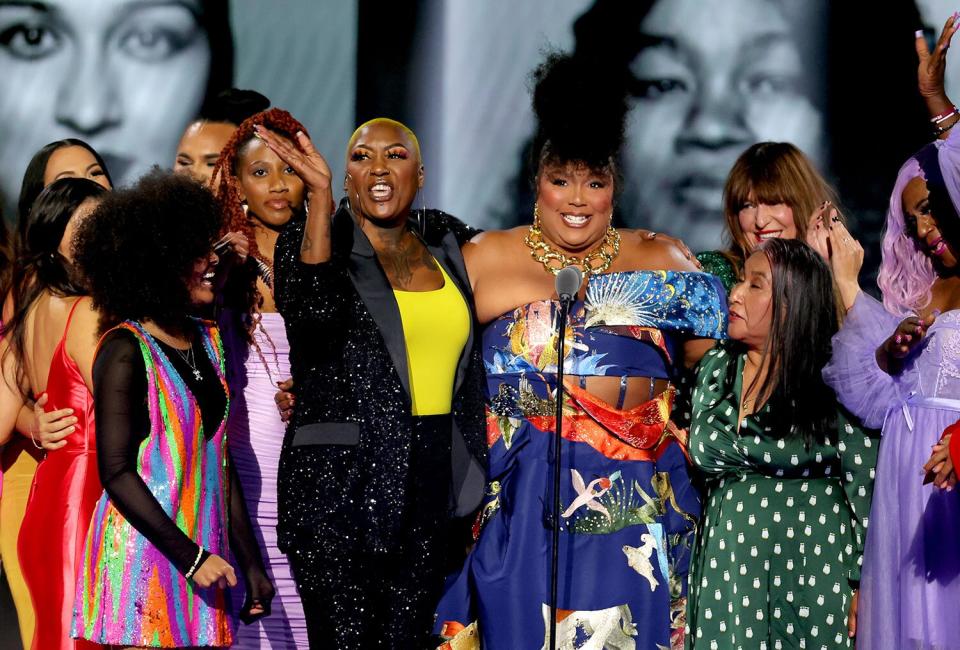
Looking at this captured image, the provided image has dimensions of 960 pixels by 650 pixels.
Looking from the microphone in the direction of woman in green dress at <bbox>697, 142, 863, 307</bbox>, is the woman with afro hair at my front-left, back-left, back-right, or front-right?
back-left

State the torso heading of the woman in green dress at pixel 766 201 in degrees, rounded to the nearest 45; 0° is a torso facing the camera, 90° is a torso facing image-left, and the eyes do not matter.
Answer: approximately 0°

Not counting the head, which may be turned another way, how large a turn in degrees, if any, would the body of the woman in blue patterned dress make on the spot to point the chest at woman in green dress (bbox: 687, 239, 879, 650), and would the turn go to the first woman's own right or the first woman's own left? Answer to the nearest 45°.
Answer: approximately 90° to the first woman's own left

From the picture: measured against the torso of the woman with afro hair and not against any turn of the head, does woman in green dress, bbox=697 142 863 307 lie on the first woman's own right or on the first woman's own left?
on the first woman's own left

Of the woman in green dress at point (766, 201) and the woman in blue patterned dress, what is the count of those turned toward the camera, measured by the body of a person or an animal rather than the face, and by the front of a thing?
2

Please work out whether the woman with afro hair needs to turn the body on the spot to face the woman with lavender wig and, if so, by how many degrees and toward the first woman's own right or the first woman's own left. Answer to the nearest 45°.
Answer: approximately 45° to the first woman's own left

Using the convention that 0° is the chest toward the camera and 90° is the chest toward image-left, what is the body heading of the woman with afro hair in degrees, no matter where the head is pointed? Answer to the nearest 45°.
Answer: approximately 315°

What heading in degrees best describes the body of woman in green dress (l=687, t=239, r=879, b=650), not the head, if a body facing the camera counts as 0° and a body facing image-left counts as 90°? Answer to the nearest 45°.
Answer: approximately 45°

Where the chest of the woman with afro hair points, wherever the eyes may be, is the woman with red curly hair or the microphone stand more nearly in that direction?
the microphone stand

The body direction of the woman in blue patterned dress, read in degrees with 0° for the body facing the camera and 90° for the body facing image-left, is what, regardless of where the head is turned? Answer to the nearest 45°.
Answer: approximately 0°
